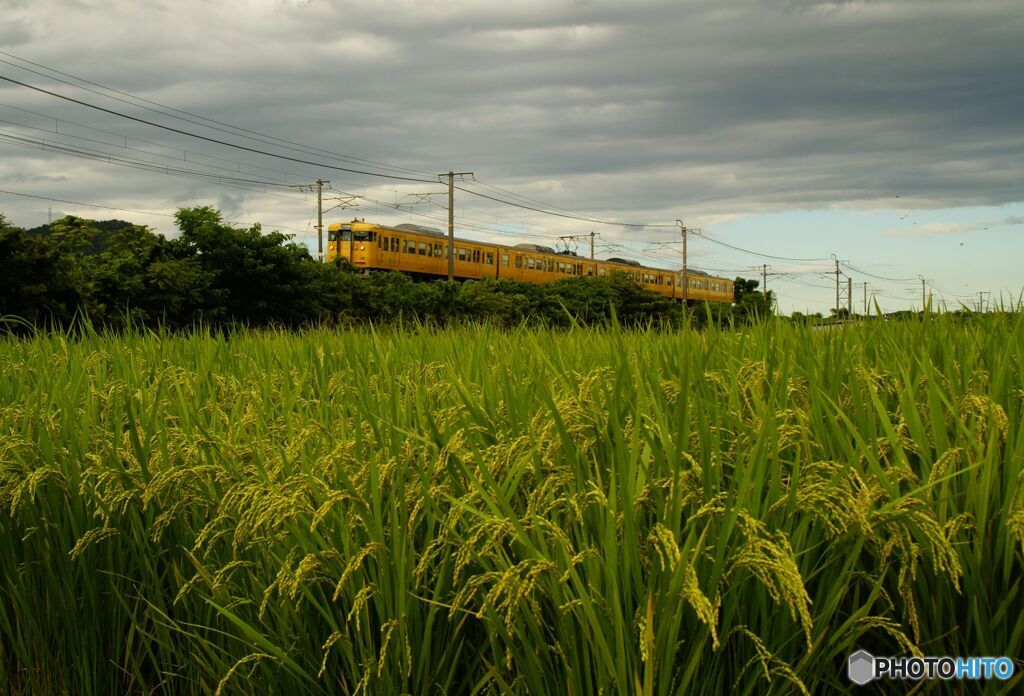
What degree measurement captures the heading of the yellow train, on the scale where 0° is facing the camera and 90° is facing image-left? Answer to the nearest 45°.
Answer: approximately 45°
